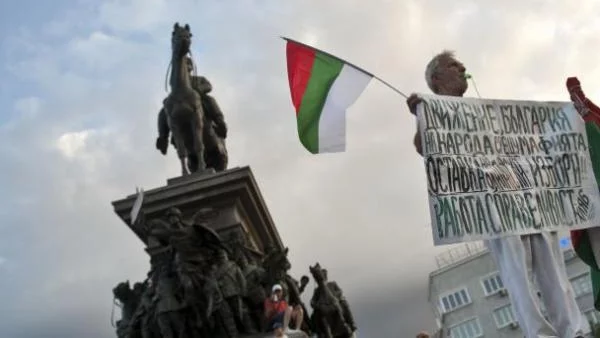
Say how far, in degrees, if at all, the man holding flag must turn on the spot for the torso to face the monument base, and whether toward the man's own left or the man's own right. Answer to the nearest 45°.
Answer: approximately 180°

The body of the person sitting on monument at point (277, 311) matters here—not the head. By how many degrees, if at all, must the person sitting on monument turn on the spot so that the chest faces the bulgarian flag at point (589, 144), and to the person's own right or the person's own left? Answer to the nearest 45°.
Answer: approximately 45° to the person's own left

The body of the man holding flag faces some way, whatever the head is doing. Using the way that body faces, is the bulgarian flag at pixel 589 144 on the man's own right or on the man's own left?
on the man's own left

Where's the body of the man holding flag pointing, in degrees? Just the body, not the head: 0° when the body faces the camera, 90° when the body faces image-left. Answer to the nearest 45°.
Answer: approximately 315°

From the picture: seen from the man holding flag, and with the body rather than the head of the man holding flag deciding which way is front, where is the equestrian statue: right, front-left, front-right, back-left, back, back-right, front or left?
back

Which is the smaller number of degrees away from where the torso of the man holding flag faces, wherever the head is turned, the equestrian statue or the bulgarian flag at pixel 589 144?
the bulgarian flag
